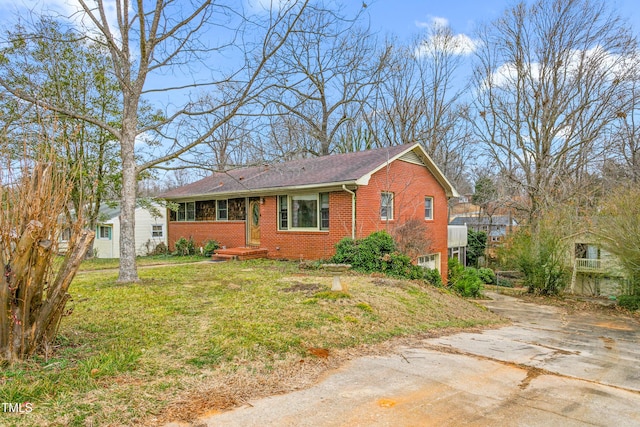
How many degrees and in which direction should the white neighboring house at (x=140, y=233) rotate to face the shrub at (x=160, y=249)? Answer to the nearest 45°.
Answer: approximately 90° to its left

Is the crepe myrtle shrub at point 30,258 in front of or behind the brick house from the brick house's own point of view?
in front

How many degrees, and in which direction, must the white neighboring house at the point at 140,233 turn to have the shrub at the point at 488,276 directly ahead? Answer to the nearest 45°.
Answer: approximately 135° to its left

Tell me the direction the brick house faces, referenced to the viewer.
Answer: facing the viewer and to the left of the viewer

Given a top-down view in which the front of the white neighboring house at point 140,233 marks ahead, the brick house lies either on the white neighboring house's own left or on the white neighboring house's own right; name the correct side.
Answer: on the white neighboring house's own left

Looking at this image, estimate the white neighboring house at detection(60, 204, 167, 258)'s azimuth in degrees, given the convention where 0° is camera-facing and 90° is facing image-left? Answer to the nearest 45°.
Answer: approximately 45°

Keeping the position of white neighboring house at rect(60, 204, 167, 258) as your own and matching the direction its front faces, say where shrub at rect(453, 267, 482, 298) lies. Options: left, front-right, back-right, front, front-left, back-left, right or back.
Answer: left

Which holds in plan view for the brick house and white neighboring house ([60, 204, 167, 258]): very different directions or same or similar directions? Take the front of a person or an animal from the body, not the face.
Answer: same or similar directions

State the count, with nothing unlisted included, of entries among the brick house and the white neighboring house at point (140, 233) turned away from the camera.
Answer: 0

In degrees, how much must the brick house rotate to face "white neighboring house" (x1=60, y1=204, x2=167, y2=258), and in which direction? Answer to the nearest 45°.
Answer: approximately 90° to its right

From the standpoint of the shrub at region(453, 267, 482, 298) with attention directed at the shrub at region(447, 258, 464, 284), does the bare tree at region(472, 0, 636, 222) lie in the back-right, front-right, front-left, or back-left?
front-right
